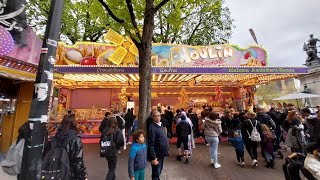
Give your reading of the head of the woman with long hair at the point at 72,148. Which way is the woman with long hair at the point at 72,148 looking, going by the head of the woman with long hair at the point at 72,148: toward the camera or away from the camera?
away from the camera

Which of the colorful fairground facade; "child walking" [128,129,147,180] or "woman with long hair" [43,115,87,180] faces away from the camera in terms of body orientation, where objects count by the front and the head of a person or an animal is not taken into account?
the woman with long hair

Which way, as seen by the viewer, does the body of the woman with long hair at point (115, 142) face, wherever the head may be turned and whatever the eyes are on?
away from the camera

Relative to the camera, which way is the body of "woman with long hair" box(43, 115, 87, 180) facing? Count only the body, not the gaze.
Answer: away from the camera

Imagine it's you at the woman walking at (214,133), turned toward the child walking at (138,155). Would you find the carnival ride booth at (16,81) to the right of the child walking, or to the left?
right

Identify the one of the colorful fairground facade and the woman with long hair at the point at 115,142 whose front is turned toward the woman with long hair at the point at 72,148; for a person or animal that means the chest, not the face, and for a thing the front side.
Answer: the colorful fairground facade

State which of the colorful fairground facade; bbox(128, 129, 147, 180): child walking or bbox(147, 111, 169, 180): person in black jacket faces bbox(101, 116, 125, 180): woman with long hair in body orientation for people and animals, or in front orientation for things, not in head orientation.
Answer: the colorful fairground facade
